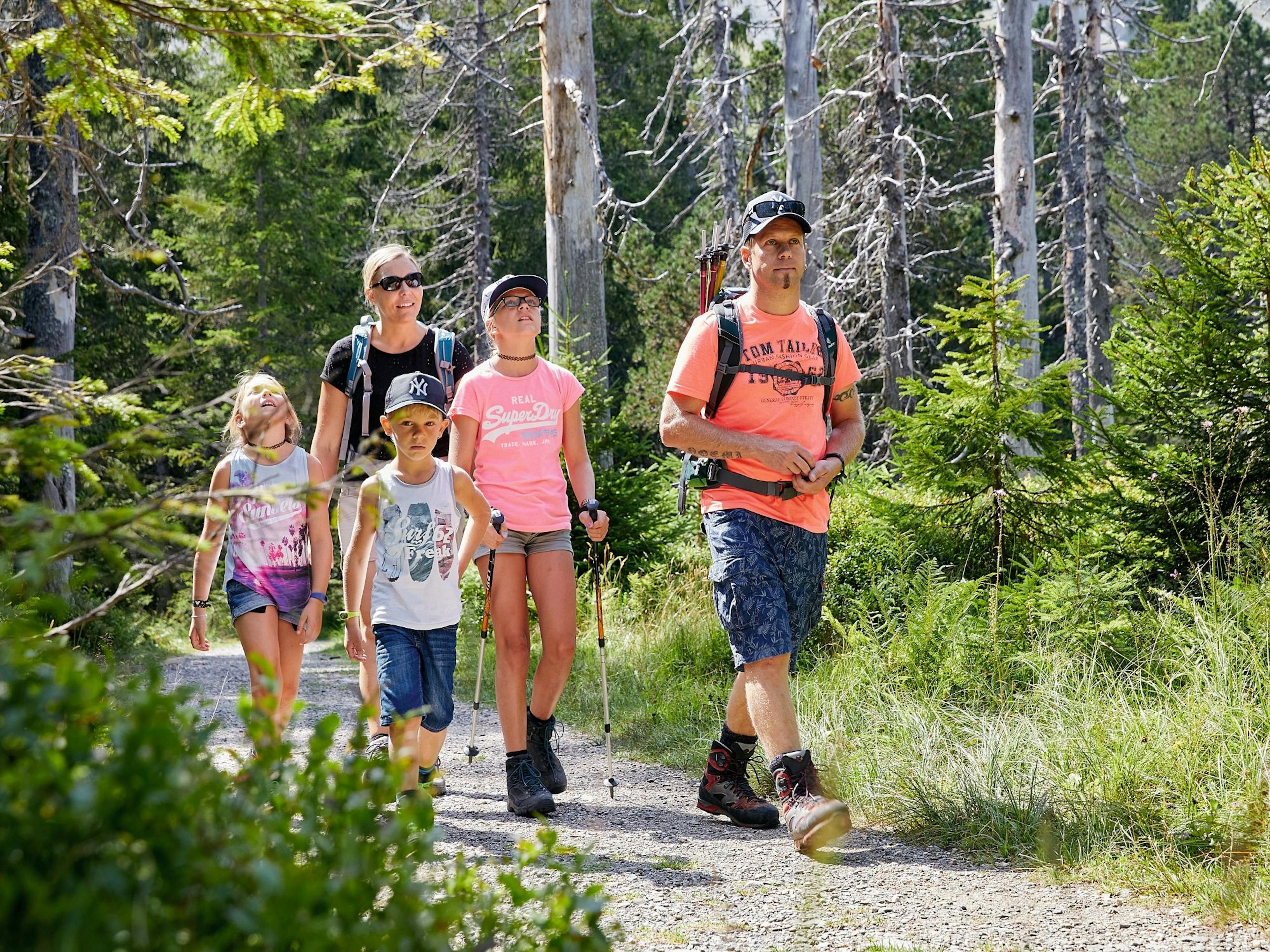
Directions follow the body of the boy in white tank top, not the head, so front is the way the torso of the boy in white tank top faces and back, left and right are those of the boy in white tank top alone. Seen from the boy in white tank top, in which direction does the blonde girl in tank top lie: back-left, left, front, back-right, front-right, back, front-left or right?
back-right

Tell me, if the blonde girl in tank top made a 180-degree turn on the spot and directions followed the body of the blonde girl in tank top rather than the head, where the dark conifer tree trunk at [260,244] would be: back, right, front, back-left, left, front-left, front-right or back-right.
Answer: front

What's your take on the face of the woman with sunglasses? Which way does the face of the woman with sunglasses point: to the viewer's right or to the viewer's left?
to the viewer's right

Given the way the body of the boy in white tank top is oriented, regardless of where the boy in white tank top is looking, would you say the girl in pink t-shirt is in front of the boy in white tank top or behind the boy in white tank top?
behind

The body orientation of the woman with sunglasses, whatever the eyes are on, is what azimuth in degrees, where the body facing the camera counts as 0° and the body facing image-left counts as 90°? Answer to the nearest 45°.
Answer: approximately 0°

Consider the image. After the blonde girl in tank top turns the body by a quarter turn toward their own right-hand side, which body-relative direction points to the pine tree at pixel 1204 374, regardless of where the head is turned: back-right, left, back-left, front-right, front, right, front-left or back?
back

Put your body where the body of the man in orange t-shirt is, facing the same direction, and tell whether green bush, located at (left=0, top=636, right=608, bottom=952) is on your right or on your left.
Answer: on your right

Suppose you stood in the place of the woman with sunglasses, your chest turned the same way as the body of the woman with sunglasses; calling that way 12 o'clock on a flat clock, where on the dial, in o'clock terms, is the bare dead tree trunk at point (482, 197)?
The bare dead tree trunk is roughly at 6 o'clock from the woman with sunglasses.

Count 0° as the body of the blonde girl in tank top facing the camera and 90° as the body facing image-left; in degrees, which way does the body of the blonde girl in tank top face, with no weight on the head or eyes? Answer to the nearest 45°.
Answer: approximately 0°

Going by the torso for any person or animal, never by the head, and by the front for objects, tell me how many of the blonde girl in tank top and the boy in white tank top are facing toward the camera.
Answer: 2
